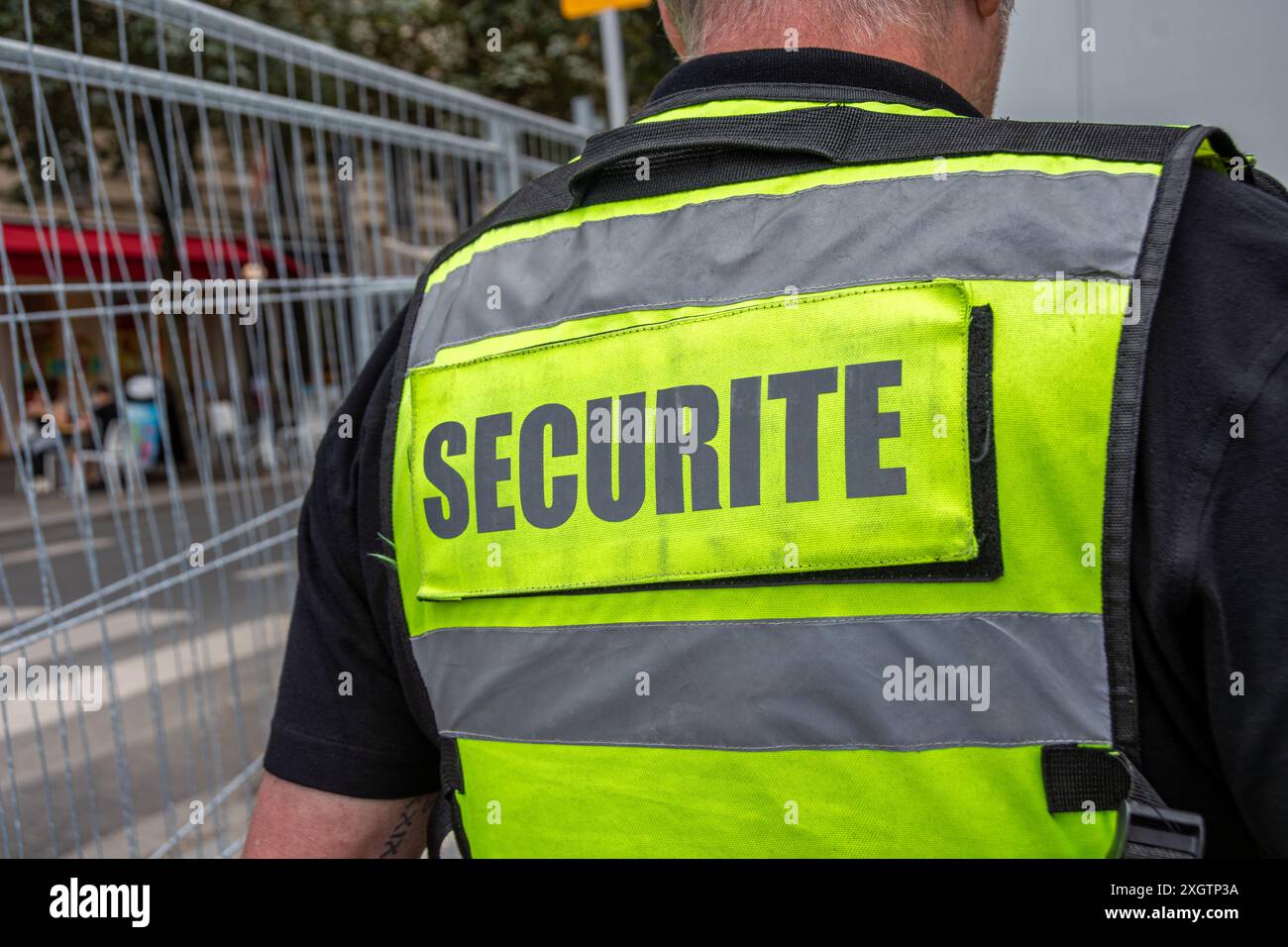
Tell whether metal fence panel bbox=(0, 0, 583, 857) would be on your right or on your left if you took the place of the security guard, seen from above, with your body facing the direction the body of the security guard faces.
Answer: on your left

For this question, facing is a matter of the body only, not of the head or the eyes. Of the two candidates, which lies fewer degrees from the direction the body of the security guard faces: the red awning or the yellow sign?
the yellow sign

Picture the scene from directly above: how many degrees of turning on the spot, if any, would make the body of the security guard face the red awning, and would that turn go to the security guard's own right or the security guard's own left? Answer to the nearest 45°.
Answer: approximately 90° to the security guard's own left

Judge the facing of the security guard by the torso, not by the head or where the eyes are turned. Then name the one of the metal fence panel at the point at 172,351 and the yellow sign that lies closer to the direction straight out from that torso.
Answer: the yellow sign

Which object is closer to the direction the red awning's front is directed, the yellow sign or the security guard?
the security guard

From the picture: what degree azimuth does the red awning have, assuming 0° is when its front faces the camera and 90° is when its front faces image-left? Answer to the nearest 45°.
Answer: approximately 315°

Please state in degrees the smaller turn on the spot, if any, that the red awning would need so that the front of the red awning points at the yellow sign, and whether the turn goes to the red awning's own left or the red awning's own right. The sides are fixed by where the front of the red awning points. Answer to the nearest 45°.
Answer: approximately 90° to the red awning's own left

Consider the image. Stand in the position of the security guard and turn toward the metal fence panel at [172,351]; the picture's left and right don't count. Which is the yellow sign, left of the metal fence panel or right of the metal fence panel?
right

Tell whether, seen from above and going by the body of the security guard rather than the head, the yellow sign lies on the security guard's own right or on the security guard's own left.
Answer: on the security guard's own left

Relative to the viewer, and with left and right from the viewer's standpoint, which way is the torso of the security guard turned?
facing away from the viewer and to the right of the viewer
